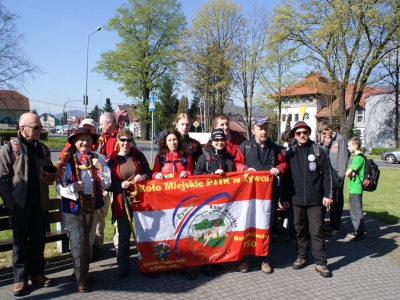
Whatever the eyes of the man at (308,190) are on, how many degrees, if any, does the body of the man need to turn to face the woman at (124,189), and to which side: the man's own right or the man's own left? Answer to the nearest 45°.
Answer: approximately 45° to the man's own right

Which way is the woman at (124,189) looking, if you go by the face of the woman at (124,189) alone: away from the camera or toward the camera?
toward the camera

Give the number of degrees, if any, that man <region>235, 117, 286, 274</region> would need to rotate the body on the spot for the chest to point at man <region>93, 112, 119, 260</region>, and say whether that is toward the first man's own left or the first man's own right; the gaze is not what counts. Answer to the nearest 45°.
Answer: approximately 90° to the first man's own right

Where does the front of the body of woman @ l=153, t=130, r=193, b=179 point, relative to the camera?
toward the camera

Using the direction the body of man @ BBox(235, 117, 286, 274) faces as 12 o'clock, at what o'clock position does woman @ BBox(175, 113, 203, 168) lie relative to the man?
The woman is roughly at 3 o'clock from the man.

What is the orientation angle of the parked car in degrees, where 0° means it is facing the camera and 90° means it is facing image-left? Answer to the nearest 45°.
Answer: approximately 90°

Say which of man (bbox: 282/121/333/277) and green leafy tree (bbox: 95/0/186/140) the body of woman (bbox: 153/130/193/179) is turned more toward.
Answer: the man

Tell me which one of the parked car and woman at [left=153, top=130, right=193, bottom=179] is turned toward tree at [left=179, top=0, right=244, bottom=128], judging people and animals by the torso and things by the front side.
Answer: the parked car

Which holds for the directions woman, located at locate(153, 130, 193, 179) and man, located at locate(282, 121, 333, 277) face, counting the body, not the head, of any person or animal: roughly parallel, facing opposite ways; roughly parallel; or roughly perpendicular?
roughly parallel

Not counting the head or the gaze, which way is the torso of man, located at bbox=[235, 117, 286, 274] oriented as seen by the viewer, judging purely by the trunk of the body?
toward the camera

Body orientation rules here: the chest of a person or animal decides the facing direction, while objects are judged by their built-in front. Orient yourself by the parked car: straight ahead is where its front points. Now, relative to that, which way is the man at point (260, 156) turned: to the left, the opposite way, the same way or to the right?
to the left

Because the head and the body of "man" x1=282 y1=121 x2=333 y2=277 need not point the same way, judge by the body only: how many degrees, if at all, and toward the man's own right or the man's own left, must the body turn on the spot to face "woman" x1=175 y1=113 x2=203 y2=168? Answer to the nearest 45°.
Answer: approximately 90° to the man's own right

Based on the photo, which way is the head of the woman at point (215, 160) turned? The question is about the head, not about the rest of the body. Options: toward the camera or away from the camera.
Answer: toward the camera
